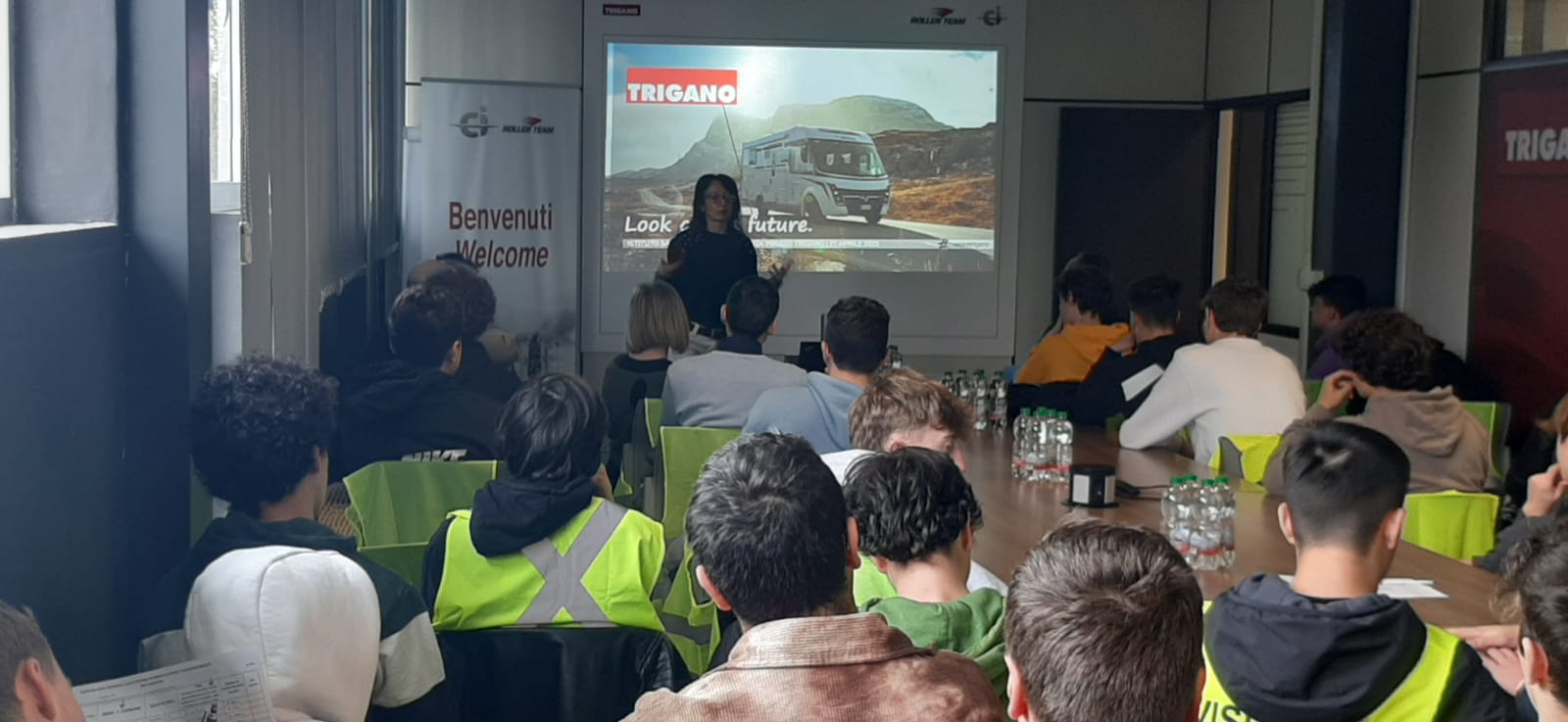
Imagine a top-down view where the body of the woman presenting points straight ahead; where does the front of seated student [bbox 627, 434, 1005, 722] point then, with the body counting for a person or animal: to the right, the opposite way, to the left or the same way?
the opposite way

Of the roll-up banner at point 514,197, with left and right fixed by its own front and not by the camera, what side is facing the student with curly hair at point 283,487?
front

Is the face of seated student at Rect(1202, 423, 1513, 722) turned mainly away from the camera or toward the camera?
away from the camera

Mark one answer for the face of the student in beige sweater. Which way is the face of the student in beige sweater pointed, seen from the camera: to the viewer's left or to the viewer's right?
to the viewer's left

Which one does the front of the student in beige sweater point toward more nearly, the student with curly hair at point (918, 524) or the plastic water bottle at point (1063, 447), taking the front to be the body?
the plastic water bottle

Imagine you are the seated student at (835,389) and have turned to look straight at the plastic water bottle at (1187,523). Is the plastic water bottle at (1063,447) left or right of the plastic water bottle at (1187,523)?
left

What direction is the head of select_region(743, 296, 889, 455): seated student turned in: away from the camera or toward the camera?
away from the camera

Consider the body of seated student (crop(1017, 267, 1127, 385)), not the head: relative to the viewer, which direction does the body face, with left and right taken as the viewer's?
facing away from the viewer and to the left of the viewer

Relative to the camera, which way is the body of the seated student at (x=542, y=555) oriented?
away from the camera

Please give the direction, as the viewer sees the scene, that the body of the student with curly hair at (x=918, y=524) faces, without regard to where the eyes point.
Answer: away from the camera

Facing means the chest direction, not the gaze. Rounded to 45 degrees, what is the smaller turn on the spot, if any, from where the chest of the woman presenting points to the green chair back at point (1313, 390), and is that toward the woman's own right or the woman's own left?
approximately 45° to the woman's own left

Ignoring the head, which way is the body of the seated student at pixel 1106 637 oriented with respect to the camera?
away from the camera

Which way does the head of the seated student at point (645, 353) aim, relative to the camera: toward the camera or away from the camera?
away from the camera
